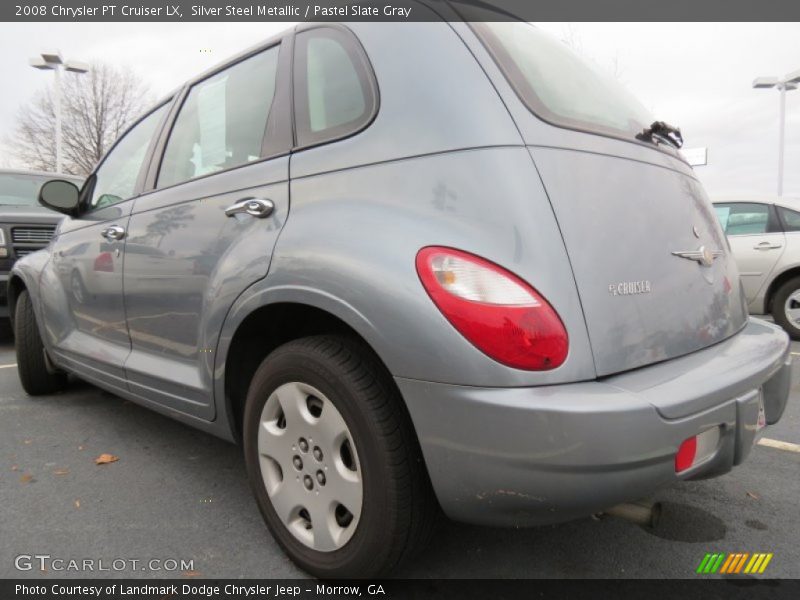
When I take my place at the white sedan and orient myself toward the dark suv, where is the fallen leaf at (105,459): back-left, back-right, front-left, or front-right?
front-left

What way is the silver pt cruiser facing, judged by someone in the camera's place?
facing away from the viewer and to the left of the viewer

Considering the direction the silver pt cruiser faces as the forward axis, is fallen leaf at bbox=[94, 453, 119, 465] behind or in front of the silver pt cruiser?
in front

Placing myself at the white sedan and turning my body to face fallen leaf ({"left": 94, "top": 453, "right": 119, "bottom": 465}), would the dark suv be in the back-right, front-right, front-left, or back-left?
front-right

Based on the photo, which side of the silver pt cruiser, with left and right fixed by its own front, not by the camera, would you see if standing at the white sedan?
right

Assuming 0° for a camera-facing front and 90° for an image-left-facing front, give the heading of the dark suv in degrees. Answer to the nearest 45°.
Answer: approximately 315°

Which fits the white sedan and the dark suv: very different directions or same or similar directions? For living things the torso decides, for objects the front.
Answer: very different directions

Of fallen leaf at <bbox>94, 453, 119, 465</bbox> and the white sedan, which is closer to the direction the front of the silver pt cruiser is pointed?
the fallen leaf
